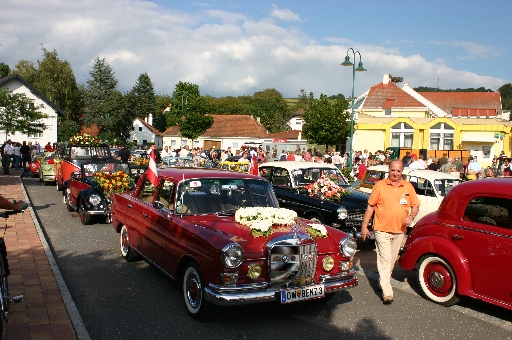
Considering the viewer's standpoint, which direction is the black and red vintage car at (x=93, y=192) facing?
facing the viewer and to the right of the viewer

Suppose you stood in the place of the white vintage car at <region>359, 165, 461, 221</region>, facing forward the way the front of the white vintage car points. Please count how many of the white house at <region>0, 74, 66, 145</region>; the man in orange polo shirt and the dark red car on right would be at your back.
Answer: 1

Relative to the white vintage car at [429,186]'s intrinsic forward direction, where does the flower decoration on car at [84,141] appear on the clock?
The flower decoration on car is roughly at 5 o'clock from the white vintage car.

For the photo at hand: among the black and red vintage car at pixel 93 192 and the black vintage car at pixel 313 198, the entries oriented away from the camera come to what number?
0

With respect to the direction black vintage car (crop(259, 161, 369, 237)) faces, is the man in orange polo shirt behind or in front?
in front

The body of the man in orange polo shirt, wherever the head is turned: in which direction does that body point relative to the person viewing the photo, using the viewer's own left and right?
facing the viewer

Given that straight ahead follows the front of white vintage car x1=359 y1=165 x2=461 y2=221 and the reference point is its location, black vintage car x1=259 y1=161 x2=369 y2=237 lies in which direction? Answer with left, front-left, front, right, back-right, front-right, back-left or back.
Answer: right

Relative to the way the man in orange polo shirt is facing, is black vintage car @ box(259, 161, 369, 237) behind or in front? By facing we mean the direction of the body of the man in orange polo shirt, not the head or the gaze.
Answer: behind

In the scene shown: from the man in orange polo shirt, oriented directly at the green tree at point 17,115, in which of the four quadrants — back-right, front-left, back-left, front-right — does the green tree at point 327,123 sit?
front-right

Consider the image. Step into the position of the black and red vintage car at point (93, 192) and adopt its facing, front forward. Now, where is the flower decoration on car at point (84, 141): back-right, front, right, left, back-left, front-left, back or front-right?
back-left

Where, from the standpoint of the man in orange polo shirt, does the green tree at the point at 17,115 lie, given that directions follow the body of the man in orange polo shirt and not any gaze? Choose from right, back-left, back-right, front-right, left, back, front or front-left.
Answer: back-right

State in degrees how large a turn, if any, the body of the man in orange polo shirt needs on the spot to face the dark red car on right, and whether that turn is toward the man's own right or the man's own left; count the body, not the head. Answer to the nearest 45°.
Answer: approximately 90° to the man's own left

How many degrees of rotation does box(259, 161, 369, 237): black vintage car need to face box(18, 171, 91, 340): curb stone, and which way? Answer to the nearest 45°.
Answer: approximately 90° to its right
